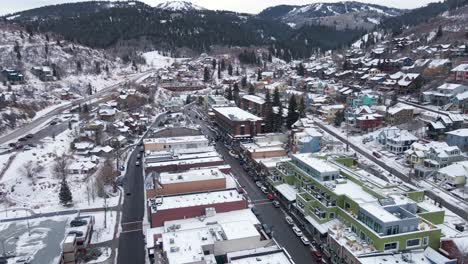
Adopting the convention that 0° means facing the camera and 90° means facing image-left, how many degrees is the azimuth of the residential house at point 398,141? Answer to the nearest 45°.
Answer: approximately 45°

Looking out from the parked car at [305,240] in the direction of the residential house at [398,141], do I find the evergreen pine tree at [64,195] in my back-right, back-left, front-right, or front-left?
back-left

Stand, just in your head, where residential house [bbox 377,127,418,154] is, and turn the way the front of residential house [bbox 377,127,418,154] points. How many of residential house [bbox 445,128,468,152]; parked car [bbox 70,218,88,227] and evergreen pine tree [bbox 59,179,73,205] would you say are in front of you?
2

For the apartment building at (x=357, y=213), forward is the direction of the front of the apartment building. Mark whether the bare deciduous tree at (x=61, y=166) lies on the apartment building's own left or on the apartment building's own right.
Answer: on the apartment building's own right

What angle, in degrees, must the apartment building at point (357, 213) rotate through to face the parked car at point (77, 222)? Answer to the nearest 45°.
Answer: approximately 45° to its right

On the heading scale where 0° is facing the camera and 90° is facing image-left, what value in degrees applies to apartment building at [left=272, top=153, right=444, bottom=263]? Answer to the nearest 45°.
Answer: approximately 45°
